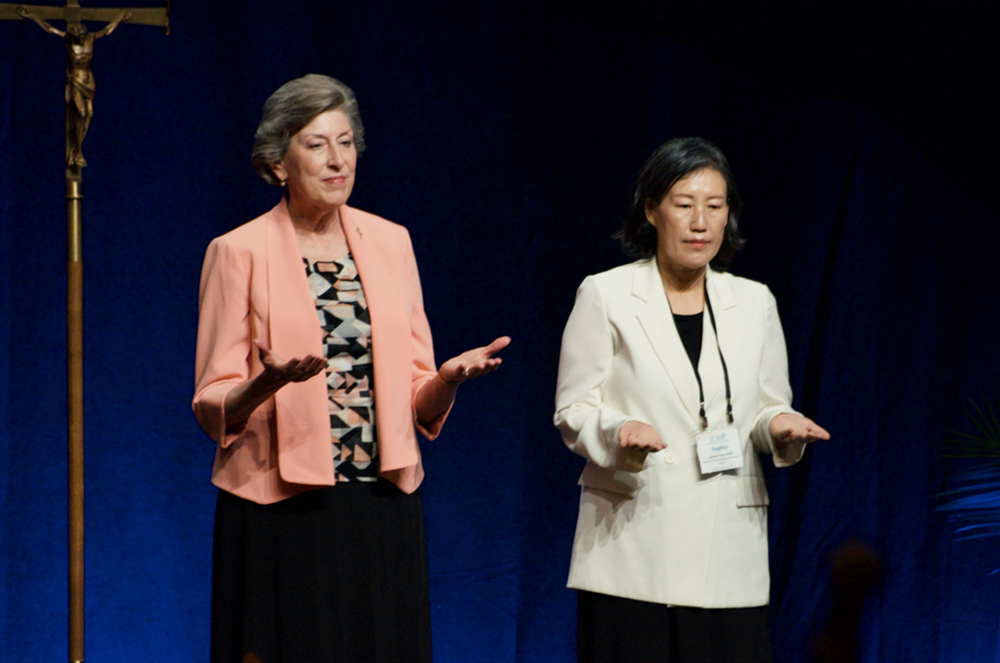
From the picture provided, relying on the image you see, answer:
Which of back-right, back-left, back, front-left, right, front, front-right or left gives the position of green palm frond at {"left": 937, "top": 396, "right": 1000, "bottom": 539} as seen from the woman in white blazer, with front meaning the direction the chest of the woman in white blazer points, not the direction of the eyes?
left

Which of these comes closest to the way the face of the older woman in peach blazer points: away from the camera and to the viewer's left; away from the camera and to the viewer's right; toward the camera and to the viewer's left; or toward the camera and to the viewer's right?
toward the camera and to the viewer's right

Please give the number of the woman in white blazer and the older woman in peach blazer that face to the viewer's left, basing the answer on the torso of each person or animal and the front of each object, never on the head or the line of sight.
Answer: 0

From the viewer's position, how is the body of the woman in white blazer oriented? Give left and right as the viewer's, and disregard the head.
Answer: facing the viewer and to the right of the viewer

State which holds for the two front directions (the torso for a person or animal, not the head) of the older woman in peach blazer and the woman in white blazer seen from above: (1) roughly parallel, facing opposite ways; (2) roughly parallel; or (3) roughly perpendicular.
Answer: roughly parallel

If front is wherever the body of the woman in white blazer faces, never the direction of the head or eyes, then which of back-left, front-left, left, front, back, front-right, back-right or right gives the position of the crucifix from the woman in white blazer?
back-right

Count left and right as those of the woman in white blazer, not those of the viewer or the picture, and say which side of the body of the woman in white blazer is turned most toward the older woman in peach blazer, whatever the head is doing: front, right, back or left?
right

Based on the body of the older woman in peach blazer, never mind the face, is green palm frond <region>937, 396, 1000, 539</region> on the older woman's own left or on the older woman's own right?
on the older woman's own left

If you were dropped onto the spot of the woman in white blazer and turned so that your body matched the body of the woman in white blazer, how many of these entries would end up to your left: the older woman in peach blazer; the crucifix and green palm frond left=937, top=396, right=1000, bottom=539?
1

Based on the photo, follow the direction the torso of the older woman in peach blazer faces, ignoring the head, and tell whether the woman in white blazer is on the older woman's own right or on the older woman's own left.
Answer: on the older woman's own left
